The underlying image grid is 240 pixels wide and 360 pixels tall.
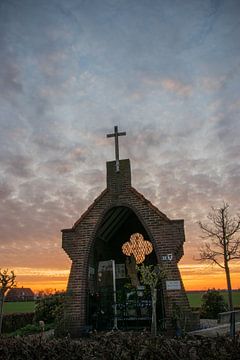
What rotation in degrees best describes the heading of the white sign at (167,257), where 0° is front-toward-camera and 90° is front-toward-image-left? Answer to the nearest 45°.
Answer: approximately 0°

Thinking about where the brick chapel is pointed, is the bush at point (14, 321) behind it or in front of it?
behind

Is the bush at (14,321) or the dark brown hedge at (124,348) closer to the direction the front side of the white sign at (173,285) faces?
the dark brown hedge

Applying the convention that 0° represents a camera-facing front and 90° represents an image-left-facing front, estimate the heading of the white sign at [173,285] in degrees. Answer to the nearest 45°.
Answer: approximately 0°

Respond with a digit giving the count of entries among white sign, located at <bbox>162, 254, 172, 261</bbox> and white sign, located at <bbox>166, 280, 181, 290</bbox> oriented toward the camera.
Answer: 2

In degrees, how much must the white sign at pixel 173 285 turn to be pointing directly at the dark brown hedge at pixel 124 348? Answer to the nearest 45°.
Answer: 0° — it already faces it

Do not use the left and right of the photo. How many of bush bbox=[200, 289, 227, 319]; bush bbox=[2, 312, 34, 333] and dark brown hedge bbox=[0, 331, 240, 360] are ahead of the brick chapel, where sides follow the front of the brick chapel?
1

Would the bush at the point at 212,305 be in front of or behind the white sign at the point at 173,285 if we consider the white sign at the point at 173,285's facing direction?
behind

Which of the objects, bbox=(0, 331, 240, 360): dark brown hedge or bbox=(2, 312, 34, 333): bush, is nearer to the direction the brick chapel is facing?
the dark brown hedge

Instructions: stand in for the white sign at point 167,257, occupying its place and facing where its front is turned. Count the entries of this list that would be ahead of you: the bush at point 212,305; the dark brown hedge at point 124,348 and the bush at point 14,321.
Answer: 1
